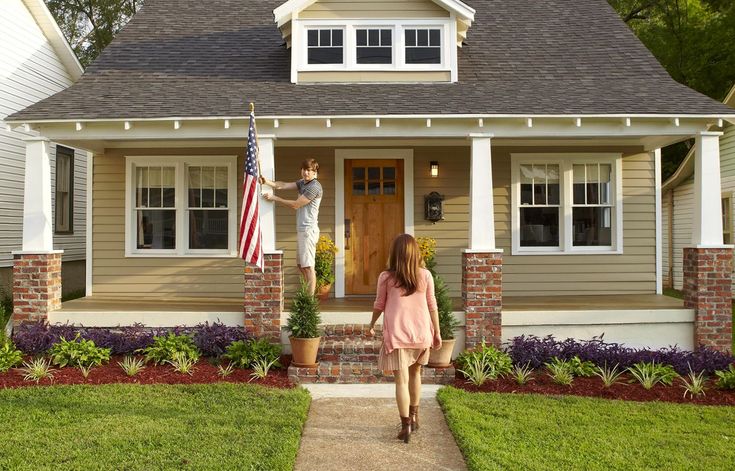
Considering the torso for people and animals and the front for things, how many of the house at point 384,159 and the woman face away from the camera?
1

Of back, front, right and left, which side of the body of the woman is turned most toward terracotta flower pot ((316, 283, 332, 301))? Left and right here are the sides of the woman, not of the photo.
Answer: front

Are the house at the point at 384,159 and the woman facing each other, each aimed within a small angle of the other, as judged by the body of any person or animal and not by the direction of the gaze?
yes

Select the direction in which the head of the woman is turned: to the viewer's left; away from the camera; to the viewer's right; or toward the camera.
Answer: away from the camera

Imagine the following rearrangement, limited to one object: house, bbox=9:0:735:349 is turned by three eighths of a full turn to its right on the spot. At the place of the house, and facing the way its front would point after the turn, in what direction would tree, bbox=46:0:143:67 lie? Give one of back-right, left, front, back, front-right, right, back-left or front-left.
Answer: front

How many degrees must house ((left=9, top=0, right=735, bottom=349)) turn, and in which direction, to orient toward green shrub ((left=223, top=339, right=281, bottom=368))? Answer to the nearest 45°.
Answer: approximately 45° to its right

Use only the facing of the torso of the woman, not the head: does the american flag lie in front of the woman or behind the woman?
in front

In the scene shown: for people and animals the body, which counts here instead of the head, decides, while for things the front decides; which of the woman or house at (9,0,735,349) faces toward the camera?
the house

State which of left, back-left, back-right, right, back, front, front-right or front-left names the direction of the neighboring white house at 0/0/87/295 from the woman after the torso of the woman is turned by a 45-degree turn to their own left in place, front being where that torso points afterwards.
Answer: front

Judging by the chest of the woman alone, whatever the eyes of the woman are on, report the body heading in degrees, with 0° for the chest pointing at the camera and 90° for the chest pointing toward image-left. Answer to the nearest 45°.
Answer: approximately 180°

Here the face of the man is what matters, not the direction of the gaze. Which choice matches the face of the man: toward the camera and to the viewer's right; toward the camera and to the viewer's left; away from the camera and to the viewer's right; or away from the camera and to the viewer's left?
toward the camera and to the viewer's left

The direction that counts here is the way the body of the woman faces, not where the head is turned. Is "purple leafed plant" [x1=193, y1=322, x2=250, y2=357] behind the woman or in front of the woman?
in front

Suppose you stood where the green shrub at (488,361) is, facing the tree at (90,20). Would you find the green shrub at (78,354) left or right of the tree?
left

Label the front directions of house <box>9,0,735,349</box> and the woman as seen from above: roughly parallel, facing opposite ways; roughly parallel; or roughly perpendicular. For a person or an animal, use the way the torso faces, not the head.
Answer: roughly parallel, facing opposite ways

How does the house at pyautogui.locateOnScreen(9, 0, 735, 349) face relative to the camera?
toward the camera

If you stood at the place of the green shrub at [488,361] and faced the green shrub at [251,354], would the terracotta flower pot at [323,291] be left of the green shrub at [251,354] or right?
right
